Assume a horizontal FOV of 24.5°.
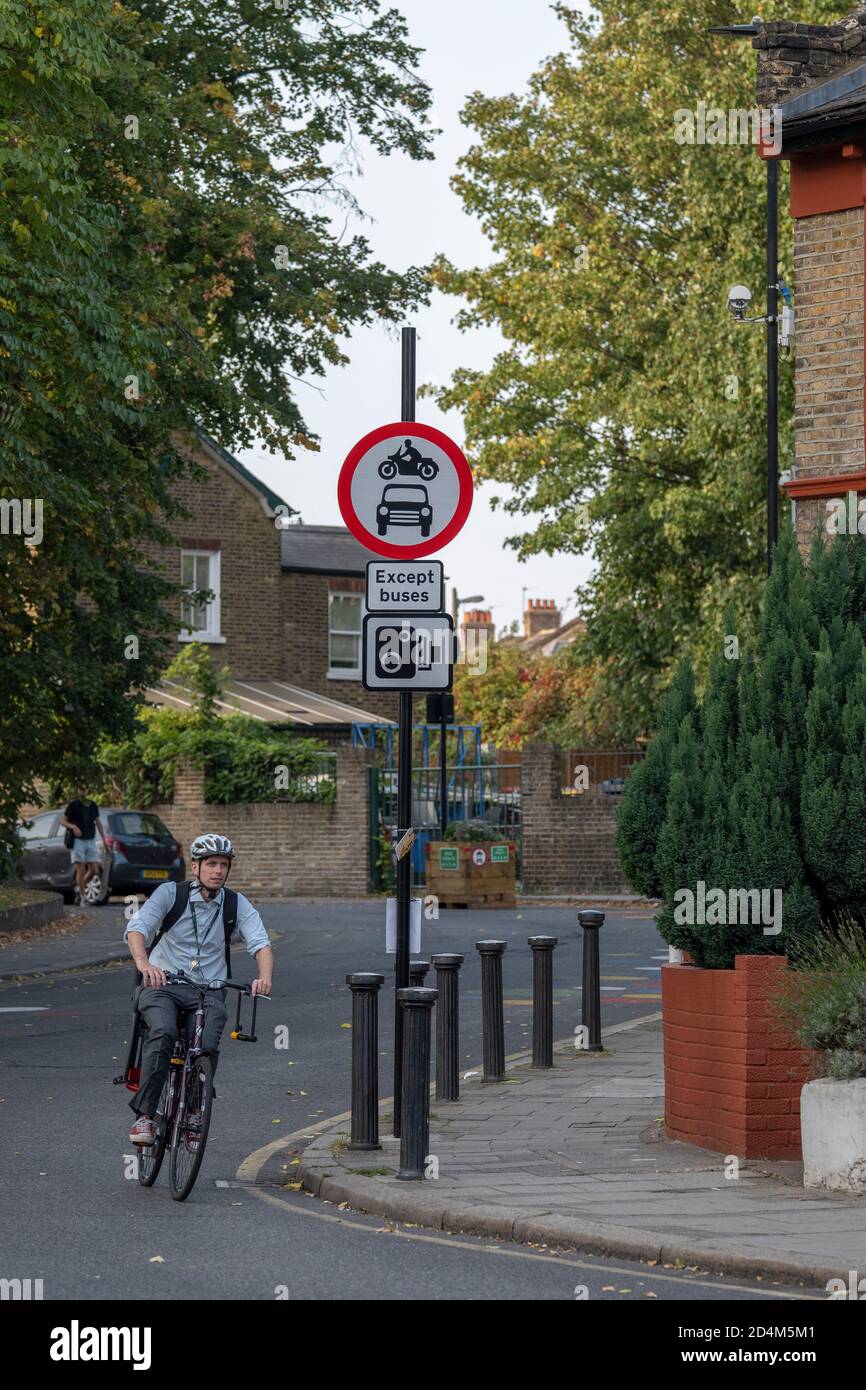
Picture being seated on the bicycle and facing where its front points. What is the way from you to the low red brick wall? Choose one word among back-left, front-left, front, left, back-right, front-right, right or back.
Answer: left

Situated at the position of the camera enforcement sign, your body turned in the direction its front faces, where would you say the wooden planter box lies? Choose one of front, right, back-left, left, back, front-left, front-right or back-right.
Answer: back

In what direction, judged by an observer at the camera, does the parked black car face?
facing away from the viewer and to the left of the viewer

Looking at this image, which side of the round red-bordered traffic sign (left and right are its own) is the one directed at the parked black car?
back

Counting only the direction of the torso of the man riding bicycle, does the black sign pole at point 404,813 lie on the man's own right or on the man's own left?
on the man's own left

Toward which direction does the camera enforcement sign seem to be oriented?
toward the camera

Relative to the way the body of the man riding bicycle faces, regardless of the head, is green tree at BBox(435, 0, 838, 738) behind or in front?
behind

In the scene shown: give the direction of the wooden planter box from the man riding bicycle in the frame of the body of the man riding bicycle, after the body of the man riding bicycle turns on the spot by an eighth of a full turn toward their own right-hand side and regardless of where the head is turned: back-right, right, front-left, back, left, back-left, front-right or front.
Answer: back-right

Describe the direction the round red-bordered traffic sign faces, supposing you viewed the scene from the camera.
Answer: facing the viewer

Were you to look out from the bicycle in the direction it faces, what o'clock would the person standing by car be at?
The person standing by car is roughly at 6 o'clock from the bicycle.

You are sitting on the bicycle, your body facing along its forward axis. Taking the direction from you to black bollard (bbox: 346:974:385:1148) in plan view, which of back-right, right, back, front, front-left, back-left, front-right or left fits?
back-left

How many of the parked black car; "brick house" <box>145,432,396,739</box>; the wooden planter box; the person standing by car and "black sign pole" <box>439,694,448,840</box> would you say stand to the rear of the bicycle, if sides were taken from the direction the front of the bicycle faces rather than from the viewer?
5
